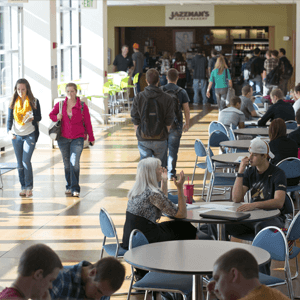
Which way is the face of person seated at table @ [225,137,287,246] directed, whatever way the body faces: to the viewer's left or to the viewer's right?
to the viewer's left

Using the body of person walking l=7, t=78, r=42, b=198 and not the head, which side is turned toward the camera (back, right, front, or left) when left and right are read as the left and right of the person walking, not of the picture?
front

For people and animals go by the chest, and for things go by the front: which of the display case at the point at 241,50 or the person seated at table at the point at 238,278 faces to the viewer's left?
the person seated at table

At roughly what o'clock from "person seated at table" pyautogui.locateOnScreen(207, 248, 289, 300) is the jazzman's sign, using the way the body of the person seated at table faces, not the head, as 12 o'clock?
The jazzman's sign is roughly at 3 o'clock from the person seated at table.

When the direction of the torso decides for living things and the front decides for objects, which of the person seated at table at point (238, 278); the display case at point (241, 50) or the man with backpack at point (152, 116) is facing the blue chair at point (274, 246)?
the display case

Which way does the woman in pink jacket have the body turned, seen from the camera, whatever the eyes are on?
toward the camera

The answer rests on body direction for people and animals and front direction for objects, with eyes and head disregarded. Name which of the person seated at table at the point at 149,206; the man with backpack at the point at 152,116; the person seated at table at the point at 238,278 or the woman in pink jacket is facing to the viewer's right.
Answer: the person seated at table at the point at 149,206

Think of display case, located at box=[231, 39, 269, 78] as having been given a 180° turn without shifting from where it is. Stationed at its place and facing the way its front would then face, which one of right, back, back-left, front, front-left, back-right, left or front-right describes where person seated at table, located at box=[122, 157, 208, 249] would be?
back

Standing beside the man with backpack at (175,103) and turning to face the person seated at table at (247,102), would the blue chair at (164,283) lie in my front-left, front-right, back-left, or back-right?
back-right

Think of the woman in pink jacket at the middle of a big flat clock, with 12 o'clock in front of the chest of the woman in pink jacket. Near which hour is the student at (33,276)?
The student is roughly at 12 o'clock from the woman in pink jacket.

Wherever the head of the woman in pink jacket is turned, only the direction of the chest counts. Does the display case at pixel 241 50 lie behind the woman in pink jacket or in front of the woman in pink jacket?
behind

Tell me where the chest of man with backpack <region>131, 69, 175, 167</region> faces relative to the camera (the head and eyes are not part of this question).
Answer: away from the camera

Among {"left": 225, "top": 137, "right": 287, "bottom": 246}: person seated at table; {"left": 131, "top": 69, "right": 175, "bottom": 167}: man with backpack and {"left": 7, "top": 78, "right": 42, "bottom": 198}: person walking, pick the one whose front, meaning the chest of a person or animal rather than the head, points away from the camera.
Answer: the man with backpack

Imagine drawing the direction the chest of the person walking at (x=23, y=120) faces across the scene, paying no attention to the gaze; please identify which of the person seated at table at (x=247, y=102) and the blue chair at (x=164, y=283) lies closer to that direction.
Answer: the blue chair

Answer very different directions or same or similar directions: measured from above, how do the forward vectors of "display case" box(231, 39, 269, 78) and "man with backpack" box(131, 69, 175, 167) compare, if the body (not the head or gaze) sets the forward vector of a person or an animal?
very different directions

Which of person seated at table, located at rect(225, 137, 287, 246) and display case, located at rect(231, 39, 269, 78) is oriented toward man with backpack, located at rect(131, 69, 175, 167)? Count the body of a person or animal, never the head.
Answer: the display case

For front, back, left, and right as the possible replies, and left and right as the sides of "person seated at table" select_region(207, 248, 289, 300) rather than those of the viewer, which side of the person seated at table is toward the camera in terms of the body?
left
